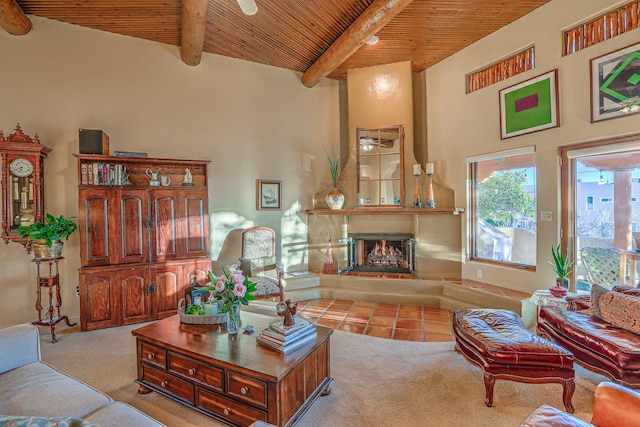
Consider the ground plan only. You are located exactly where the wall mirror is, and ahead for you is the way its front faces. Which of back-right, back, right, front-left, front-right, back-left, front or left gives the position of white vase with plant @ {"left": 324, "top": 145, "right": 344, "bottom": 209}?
right

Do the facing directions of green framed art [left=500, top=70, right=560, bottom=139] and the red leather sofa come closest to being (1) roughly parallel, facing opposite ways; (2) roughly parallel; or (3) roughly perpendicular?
roughly parallel

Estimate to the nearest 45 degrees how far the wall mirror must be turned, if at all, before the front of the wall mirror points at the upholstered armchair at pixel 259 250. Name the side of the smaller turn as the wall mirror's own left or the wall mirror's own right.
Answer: approximately 45° to the wall mirror's own right

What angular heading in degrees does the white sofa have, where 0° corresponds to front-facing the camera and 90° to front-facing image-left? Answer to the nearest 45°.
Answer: approximately 225°

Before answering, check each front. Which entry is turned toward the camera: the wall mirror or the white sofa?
the wall mirror

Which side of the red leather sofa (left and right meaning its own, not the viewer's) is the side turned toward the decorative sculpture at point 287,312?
front

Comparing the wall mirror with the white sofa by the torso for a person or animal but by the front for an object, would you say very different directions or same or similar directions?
very different directions

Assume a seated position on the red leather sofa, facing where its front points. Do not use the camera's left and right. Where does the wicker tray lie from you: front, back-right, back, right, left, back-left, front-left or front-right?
front

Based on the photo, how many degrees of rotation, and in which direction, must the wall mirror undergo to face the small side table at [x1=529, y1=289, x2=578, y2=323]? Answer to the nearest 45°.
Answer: approximately 45° to its left

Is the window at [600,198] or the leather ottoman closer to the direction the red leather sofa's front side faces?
the leather ottoman

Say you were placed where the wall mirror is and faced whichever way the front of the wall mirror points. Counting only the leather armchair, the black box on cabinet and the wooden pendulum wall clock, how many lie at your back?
0

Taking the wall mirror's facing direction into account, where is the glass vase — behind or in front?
in front

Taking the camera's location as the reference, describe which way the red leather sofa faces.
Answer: facing the viewer and to the left of the viewer

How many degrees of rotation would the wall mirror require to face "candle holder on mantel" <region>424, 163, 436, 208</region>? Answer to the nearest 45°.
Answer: approximately 90° to its left

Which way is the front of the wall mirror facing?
toward the camera

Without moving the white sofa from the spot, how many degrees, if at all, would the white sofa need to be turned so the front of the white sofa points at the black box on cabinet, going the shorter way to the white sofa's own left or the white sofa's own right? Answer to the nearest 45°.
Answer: approximately 45° to the white sofa's own left
